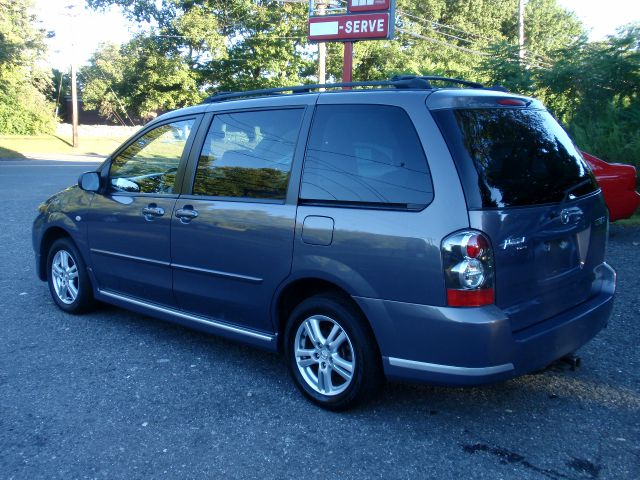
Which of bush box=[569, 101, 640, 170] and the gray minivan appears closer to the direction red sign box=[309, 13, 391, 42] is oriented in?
the gray minivan

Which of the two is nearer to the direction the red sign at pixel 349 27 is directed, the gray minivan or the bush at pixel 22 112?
the gray minivan

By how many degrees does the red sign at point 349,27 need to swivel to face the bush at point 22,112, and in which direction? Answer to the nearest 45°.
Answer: approximately 135° to its right

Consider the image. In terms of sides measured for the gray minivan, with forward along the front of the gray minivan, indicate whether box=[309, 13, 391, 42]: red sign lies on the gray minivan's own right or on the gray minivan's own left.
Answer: on the gray minivan's own right

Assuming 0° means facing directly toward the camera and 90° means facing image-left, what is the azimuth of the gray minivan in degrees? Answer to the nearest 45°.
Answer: approximately 135°

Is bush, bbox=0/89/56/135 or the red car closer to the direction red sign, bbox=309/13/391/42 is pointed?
the red car

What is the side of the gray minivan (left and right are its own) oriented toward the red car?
right

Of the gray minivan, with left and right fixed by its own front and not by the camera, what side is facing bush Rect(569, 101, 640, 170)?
right

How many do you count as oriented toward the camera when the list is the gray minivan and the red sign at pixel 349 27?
1

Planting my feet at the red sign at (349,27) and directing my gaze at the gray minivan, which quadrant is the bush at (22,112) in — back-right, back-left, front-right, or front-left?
back-right

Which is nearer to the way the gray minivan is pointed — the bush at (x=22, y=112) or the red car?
the bush

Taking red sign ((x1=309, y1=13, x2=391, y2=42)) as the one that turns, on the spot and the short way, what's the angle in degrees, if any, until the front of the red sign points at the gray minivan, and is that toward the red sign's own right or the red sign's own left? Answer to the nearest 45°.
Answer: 0° — it already faces it
